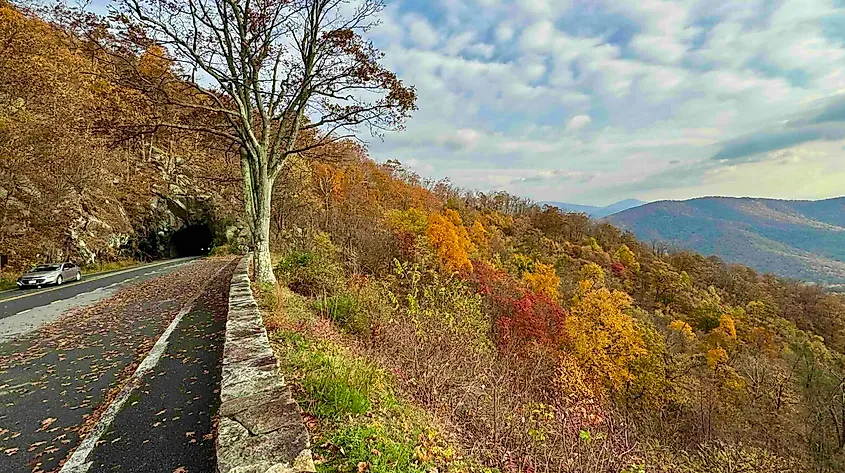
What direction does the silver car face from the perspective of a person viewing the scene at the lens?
facing the viewer and to the left of the viewer

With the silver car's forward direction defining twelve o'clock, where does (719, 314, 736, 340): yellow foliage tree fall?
The yellow foliage tree is roughly at 8 o'clock from the silver car.

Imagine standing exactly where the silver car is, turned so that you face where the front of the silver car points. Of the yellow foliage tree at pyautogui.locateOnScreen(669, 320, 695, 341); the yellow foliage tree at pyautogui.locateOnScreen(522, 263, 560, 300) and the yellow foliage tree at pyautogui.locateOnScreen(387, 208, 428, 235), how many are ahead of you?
0

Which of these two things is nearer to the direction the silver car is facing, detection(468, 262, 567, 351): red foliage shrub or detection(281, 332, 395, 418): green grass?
the green grass

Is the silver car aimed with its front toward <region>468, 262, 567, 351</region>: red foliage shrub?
no

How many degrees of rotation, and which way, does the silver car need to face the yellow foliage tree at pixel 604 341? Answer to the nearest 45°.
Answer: approximately 90° to its left

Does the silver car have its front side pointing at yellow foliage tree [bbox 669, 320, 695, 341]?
no

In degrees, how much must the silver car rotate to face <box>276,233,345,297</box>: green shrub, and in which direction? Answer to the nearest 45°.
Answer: approximately 90° to its left

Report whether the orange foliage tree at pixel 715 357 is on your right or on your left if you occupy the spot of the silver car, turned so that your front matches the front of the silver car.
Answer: on your left

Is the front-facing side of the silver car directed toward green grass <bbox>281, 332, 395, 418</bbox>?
no

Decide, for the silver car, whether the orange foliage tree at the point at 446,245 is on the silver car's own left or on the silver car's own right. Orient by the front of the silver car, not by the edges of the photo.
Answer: on the silver car's own left

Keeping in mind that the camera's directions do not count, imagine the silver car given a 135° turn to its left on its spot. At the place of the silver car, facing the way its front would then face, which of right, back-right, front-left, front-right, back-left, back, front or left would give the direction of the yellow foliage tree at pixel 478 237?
front

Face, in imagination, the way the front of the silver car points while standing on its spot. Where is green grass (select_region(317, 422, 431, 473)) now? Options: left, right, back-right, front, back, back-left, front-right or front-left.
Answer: front-left

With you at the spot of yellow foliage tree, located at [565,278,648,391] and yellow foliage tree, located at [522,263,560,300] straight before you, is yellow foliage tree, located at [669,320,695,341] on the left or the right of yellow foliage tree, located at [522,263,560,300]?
right
